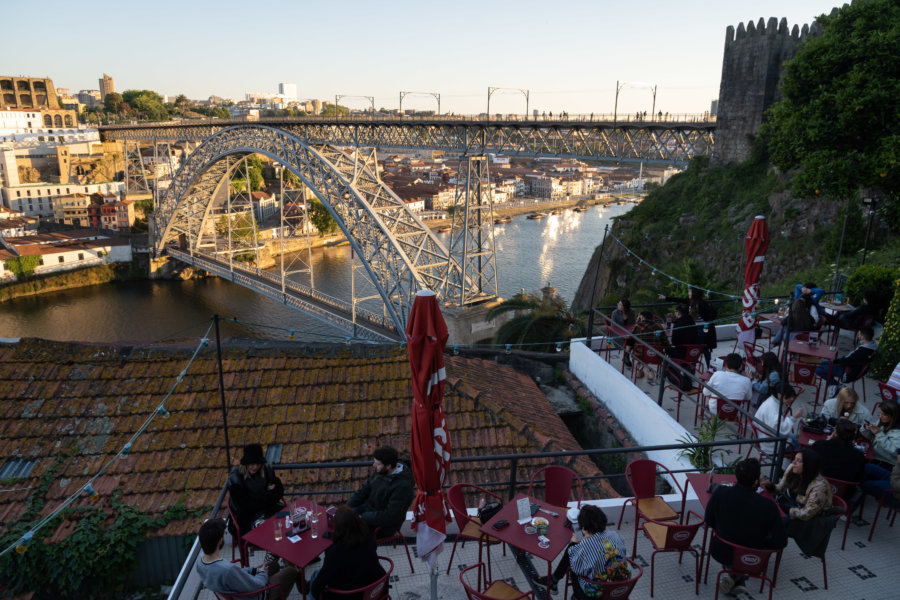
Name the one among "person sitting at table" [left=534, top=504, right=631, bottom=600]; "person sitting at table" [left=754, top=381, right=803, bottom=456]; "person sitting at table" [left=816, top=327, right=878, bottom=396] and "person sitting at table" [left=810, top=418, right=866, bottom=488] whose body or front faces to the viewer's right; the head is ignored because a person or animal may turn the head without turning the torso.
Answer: "person sitting at table" [left=754, top=381, right=803, bottom=456]

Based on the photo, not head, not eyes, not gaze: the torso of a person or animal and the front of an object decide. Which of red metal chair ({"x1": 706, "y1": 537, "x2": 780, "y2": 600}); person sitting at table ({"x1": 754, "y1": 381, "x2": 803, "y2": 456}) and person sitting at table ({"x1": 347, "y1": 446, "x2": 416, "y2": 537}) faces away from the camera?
the red metal chair

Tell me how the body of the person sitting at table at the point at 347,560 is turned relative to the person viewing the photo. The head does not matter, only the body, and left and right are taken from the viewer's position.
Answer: facing away from the viewer and to the left of the viewer

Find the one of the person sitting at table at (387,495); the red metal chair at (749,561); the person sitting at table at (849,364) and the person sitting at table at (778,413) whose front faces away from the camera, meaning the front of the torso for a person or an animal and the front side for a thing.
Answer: the red metal chair

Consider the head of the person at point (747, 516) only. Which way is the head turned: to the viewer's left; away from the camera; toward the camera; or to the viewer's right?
away from the camera

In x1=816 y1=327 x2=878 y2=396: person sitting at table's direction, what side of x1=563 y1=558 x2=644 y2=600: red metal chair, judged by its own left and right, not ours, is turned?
right

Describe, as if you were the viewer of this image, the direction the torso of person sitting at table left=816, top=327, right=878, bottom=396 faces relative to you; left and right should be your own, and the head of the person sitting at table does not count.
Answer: facing to the left of the viewer

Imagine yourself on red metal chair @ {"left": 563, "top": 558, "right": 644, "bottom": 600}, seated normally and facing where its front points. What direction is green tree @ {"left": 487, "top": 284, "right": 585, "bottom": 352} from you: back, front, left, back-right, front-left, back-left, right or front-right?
front-right

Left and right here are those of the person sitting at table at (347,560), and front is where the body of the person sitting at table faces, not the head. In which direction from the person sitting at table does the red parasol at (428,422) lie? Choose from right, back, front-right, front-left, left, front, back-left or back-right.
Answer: right

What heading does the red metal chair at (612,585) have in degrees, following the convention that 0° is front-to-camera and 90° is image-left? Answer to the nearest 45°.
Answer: approximately 135°
